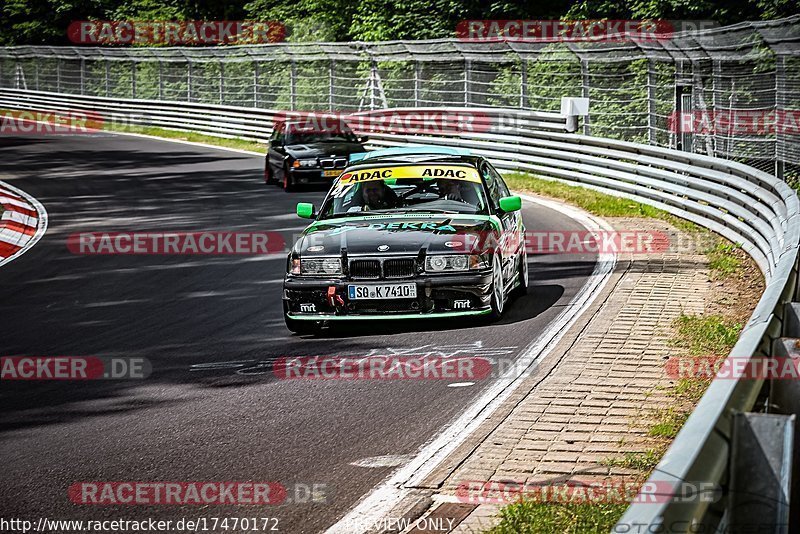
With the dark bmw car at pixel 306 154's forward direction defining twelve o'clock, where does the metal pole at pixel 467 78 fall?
The metal pole is roughly at 7 o'clock from the dark bmw car.

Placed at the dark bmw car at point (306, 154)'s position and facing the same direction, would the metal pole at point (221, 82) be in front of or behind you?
behind

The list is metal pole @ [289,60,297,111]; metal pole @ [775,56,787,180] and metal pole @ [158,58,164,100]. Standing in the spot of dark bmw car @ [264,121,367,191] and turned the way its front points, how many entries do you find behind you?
2

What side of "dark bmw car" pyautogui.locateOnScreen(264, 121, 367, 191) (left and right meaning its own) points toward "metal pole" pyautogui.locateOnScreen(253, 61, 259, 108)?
back

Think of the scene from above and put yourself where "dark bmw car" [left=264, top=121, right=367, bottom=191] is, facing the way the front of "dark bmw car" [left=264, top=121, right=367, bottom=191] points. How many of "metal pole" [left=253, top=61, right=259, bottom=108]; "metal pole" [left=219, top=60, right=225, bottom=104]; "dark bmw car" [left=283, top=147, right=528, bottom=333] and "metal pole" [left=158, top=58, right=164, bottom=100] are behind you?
3

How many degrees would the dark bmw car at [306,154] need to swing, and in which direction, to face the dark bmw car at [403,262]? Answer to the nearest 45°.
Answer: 0° — it already faces it

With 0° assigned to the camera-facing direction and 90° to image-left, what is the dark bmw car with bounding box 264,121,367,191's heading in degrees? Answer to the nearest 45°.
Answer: approximately 0°

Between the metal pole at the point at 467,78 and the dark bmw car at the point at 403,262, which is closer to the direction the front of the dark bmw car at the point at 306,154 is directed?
the dark bmw car

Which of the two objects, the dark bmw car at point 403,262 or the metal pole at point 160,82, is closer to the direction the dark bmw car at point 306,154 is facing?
the dark bmw car

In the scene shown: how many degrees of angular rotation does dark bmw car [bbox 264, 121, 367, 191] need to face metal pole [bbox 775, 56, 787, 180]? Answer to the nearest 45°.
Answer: approximately 45° to its left

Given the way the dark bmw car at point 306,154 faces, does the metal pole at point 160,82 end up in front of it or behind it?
behind

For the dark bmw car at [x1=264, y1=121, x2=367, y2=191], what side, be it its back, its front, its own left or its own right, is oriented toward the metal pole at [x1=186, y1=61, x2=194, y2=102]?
back

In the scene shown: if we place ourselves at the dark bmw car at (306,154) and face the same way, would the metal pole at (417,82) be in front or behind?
behind

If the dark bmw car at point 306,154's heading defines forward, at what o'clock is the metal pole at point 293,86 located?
The metal pole is roughly at 6 o'clock from the dark bmw car.
